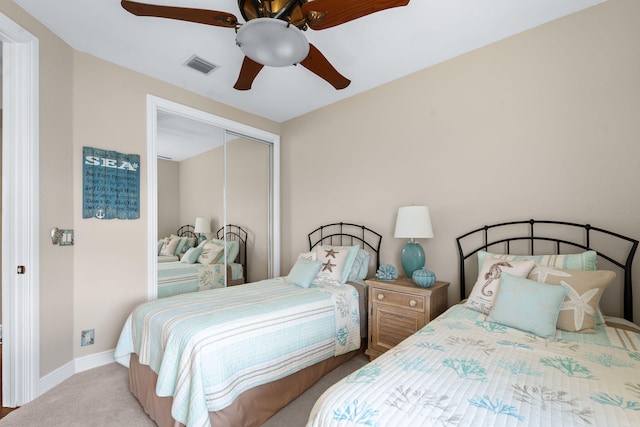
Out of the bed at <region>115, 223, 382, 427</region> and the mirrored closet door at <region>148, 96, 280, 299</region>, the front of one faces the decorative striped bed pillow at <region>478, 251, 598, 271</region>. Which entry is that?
the mirrored closet door

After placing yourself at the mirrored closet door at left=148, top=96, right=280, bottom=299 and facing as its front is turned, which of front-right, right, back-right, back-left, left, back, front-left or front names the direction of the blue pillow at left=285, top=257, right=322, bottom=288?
front

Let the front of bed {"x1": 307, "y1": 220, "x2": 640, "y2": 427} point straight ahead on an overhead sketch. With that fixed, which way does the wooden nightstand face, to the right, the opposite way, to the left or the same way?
the same way

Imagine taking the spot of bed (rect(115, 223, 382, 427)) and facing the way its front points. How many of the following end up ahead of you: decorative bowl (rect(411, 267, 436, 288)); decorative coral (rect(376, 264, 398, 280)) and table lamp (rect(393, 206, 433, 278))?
0

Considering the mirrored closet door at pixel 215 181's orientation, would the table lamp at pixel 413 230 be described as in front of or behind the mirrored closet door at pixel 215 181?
in front

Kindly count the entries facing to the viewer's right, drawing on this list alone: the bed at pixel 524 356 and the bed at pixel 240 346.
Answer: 0

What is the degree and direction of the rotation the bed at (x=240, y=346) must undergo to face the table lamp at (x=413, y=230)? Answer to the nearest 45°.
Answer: approximately 135° to its left

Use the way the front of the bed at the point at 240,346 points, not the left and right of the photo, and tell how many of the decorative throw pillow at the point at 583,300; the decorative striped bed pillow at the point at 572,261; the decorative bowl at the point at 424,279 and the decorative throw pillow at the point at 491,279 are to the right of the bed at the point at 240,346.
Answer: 0

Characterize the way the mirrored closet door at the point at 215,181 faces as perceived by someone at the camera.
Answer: facing the viewer and to the right of the viewer

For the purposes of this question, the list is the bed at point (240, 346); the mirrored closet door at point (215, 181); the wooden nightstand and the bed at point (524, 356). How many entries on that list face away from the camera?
0

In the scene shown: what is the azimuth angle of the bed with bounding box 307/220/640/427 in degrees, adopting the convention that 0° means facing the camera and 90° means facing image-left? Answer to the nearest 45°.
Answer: approximately 45°

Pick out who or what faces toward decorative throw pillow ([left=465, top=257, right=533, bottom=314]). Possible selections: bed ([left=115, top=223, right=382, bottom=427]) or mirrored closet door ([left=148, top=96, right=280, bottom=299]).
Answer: the mirrored closet door

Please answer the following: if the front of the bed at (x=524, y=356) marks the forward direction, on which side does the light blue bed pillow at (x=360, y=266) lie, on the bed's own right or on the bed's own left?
on the bed's own right

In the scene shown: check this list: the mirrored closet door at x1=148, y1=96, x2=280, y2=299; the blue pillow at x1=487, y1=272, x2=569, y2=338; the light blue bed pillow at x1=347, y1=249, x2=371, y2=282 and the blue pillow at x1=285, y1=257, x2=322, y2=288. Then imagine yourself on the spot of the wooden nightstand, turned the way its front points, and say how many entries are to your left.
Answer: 1

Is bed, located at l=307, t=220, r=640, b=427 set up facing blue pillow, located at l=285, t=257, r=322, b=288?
no

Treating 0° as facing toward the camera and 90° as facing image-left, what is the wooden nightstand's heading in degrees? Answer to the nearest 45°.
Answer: approximately 45°

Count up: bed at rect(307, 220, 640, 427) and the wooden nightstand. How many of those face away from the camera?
0

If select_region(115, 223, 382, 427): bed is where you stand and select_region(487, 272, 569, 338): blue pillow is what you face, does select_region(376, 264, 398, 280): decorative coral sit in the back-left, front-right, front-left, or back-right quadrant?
front-left
